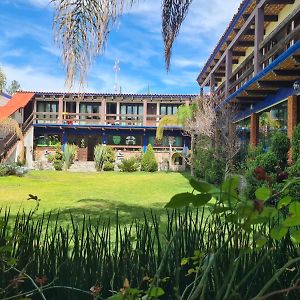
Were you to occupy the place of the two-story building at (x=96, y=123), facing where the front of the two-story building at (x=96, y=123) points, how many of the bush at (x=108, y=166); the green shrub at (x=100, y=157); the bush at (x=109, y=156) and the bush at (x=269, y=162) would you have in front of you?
4

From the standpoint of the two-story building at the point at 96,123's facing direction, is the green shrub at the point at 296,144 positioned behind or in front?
in front

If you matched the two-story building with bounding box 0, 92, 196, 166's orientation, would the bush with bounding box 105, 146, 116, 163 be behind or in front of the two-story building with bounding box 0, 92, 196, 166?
in front

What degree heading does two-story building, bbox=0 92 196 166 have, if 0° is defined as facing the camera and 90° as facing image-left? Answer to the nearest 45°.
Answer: approximately 0°

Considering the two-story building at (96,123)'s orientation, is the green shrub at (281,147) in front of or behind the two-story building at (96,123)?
in front
